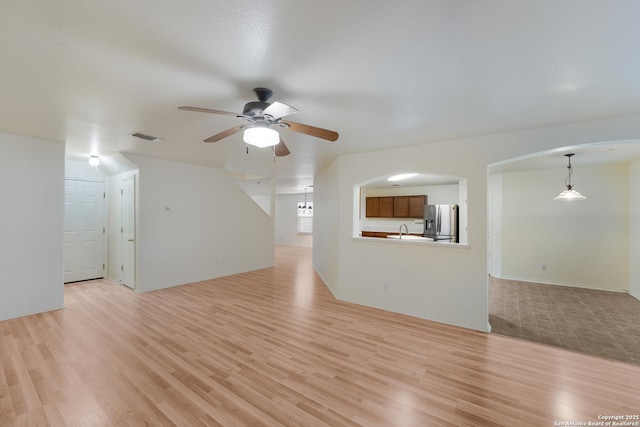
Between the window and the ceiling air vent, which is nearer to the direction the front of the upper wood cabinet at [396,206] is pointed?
the ceiling air vent

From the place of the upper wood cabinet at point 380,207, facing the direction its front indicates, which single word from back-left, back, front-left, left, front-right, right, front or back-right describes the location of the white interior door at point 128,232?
front-right

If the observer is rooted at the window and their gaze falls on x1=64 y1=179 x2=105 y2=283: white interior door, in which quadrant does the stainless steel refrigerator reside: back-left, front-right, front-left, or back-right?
front-left

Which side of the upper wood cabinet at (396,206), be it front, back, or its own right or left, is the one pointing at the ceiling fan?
front

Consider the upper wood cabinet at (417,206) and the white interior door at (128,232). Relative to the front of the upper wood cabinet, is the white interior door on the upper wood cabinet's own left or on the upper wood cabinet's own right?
on the upper wood cabinet's own right

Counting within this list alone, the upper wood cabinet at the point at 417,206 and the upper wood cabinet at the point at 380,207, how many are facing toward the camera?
2

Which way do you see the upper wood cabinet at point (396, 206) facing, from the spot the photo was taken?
facing the viewer

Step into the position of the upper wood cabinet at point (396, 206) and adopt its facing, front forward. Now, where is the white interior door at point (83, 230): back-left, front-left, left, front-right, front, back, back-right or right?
front-right

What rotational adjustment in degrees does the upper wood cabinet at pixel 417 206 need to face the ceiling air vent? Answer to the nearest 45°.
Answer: approximately 45° to its right

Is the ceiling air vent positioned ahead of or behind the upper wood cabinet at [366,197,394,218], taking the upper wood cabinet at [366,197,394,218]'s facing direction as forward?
ahead

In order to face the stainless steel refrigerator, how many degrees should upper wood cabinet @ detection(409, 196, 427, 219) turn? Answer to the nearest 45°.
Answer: approximately 45° to its left

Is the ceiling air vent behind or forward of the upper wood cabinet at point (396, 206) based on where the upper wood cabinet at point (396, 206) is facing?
forward

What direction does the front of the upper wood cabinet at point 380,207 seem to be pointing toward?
toward the camera
